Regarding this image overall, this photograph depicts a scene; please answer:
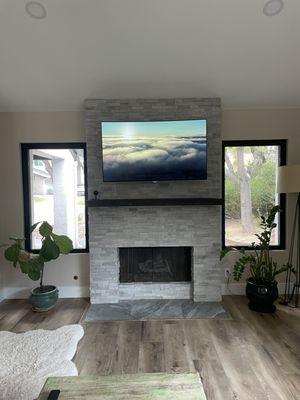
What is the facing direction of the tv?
toward the camera

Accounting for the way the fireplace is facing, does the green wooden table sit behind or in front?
in front

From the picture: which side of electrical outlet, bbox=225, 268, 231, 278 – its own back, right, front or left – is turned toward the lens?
front

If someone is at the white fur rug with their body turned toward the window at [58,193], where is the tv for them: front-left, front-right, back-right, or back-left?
front-right

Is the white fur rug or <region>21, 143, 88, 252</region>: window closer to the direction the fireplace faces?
the white fur rug

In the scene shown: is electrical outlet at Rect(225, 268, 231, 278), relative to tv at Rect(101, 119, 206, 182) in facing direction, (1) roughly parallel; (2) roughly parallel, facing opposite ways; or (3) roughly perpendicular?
roughly parallel

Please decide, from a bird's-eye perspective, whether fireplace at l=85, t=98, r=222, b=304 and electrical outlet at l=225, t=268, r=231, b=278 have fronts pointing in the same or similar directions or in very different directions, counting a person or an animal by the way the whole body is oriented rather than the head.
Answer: same or similar directions

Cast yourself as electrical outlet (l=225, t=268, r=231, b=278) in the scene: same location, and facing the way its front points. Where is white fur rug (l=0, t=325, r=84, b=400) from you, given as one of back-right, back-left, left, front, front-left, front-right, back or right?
front-right

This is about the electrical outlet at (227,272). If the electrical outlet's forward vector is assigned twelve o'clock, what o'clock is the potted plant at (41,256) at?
The potted plant is roughly at 2 o'clock from the electrical outlet.

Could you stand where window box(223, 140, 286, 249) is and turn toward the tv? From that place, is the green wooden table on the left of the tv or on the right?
left

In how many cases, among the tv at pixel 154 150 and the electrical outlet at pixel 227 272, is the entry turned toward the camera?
2
